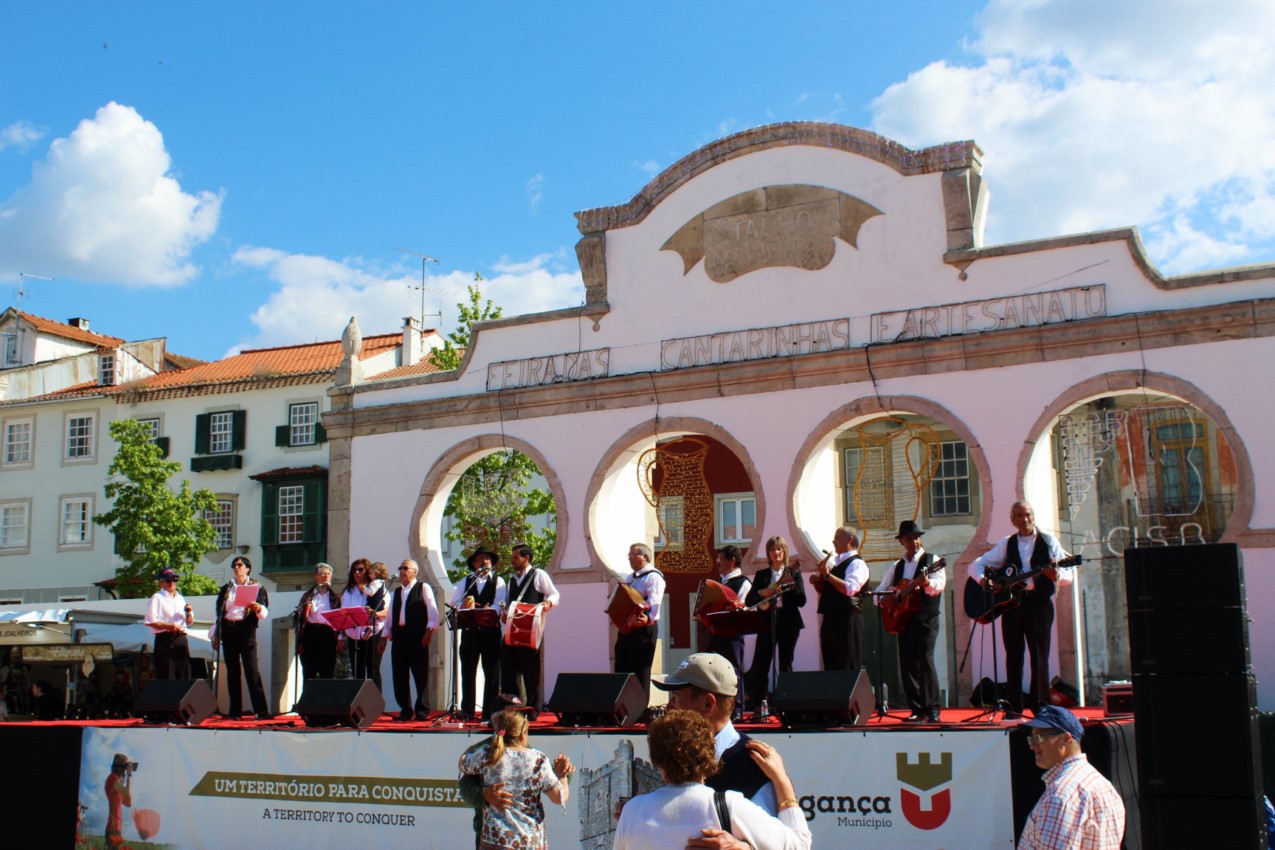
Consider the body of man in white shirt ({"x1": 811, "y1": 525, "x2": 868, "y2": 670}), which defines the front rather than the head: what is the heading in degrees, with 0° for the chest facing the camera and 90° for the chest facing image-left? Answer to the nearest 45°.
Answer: approximately 45°

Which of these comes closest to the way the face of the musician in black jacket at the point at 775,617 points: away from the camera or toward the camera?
toward the camera

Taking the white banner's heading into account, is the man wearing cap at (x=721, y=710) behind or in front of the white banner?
in front

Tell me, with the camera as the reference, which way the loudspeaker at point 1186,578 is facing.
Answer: facing the viewer

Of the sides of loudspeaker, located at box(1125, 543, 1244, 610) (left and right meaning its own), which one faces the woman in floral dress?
right

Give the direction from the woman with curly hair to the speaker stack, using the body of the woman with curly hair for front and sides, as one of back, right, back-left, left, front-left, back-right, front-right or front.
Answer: front-right

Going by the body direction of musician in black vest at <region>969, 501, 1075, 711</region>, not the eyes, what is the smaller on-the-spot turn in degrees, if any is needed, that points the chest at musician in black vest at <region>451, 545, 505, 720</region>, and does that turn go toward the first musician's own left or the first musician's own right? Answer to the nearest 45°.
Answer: approximately 90° to the first musician's own right

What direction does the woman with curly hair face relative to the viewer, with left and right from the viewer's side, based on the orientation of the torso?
facing away from the viewer

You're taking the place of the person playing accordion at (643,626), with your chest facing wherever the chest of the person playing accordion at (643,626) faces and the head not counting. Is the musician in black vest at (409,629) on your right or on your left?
on your right

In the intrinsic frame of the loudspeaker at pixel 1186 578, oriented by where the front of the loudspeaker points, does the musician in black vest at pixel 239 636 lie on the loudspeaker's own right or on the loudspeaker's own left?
on the loudspeaker's own right

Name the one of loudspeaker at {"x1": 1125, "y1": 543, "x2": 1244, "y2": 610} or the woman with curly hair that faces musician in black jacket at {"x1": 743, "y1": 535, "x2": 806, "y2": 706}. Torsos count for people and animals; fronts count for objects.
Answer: the woman with curly hair

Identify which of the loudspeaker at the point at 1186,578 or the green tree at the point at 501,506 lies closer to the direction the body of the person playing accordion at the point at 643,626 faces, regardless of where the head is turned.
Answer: the loudspeaker

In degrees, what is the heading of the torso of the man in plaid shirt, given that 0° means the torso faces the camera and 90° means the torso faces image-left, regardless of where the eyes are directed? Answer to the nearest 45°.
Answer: approximately 90°

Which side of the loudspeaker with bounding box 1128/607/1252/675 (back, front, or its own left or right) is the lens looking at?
front

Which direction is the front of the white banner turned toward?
toward the camera

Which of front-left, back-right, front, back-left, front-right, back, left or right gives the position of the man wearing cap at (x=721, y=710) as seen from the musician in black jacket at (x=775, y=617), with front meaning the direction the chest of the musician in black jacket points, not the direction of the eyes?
front

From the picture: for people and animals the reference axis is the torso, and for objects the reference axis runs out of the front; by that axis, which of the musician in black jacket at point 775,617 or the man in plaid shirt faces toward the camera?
the musician in black jacket

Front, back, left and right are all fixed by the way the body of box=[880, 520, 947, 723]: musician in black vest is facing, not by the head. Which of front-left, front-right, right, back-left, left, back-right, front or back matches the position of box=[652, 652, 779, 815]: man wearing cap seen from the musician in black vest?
front
